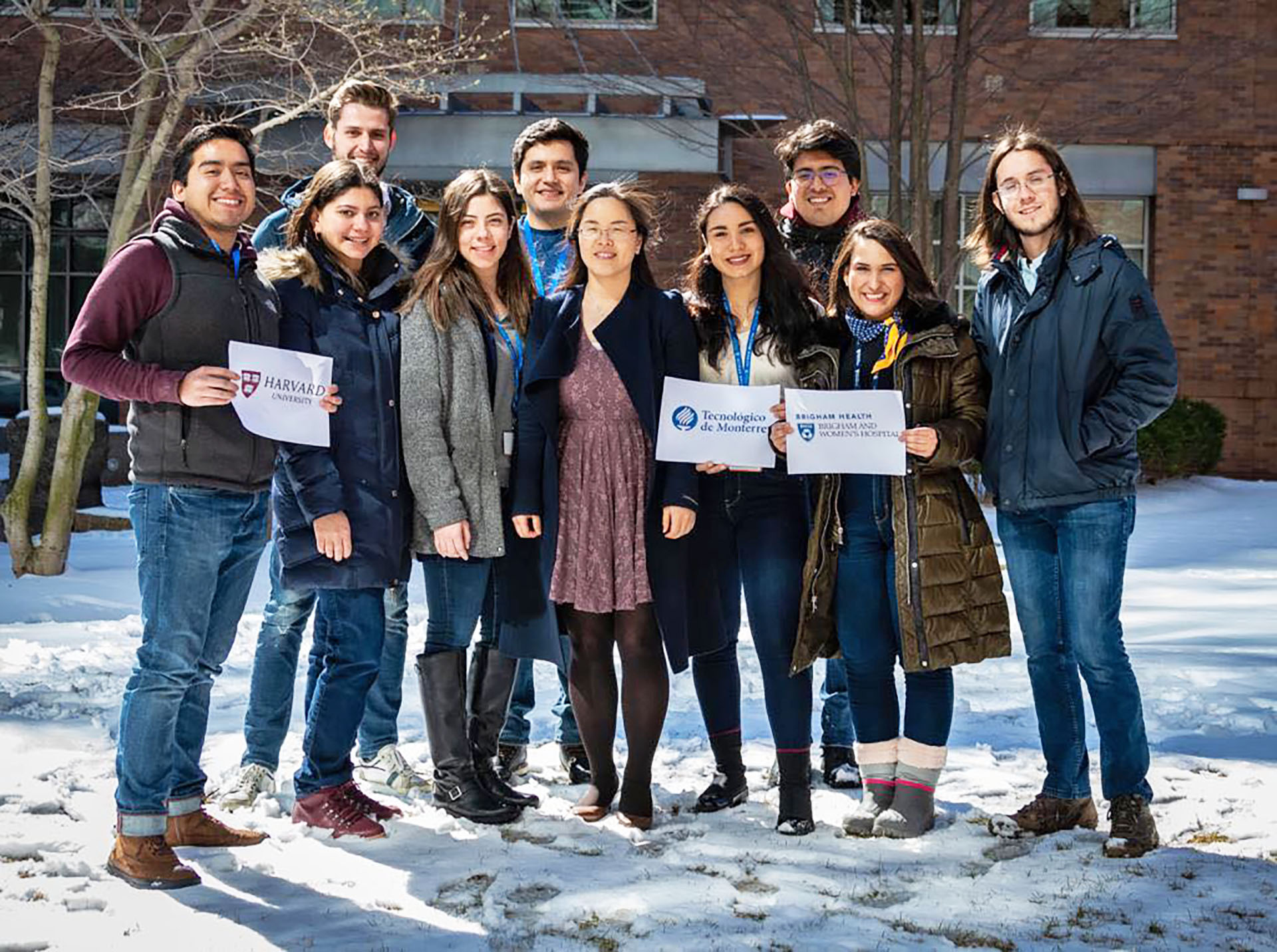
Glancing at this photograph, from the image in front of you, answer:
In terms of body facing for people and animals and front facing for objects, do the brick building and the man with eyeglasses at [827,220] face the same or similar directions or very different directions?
same or similar directions

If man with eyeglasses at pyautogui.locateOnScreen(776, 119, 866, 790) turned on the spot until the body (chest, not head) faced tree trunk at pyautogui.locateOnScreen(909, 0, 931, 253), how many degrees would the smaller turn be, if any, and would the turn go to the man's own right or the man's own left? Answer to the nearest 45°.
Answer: approximately 180°

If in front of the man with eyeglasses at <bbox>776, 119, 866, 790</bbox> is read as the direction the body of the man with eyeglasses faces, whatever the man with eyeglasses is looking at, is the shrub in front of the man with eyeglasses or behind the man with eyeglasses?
behind

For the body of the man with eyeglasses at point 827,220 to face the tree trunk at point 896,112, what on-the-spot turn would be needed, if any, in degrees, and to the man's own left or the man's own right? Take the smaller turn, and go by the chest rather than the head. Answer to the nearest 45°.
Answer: approximately 180°

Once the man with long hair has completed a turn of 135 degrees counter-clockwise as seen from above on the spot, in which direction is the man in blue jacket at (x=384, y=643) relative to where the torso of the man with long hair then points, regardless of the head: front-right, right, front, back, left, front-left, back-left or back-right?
back

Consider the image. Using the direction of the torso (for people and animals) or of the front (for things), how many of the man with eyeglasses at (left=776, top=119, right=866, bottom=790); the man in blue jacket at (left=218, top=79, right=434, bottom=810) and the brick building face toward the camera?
3

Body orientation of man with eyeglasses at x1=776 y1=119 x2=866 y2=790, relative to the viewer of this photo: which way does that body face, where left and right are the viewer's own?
facing the viewer

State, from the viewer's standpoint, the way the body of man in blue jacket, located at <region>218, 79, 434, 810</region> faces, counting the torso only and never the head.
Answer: toward the camera

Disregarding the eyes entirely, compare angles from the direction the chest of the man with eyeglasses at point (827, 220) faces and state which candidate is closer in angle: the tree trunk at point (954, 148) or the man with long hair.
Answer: the man with long hair

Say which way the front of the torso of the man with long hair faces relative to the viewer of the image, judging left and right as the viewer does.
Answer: facing the viewer and to the left of the viewer

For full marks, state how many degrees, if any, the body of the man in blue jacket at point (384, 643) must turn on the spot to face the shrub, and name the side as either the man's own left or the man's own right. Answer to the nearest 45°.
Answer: approximately 135° to the man's own left

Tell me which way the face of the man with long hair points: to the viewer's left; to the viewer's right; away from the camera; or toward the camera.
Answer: toward the camera

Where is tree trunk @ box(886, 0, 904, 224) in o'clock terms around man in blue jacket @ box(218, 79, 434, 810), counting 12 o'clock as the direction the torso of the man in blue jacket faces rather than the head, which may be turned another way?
The tree trunk is roughly at 7 o'clock from the man in blue jacket.

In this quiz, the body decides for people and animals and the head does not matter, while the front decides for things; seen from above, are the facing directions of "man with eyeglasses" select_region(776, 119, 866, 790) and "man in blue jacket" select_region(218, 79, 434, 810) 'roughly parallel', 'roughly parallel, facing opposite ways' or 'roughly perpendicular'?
roughly parallel

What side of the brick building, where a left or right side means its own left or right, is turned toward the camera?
front

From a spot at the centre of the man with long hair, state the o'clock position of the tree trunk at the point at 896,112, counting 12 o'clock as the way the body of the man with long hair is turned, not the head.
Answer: The tree trunk is roughly at 4 o'clock from the man with long hair.

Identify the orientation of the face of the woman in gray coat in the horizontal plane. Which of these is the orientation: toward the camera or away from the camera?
toward the camera

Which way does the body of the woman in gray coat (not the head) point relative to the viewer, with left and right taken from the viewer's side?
facing the viewer and to the right of the viewer
